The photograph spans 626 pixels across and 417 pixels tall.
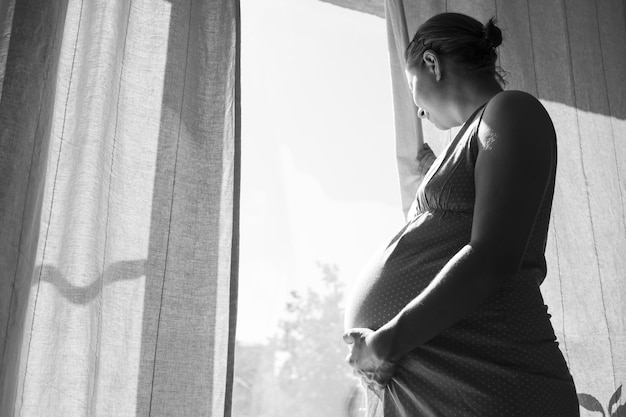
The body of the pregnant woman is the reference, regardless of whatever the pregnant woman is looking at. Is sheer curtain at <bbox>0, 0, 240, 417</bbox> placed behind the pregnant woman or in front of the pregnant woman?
in front

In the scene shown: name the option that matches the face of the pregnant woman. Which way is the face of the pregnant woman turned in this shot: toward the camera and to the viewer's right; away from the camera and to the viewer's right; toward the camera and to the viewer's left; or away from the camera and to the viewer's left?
away from the camera and to the viewer's left

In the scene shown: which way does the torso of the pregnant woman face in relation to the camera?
to the viewer's left

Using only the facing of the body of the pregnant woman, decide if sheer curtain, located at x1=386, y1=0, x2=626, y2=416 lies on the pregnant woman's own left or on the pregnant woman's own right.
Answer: on the pregnant woman's own right

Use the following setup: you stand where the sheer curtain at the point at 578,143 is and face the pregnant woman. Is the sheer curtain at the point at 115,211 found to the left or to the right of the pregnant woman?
right
